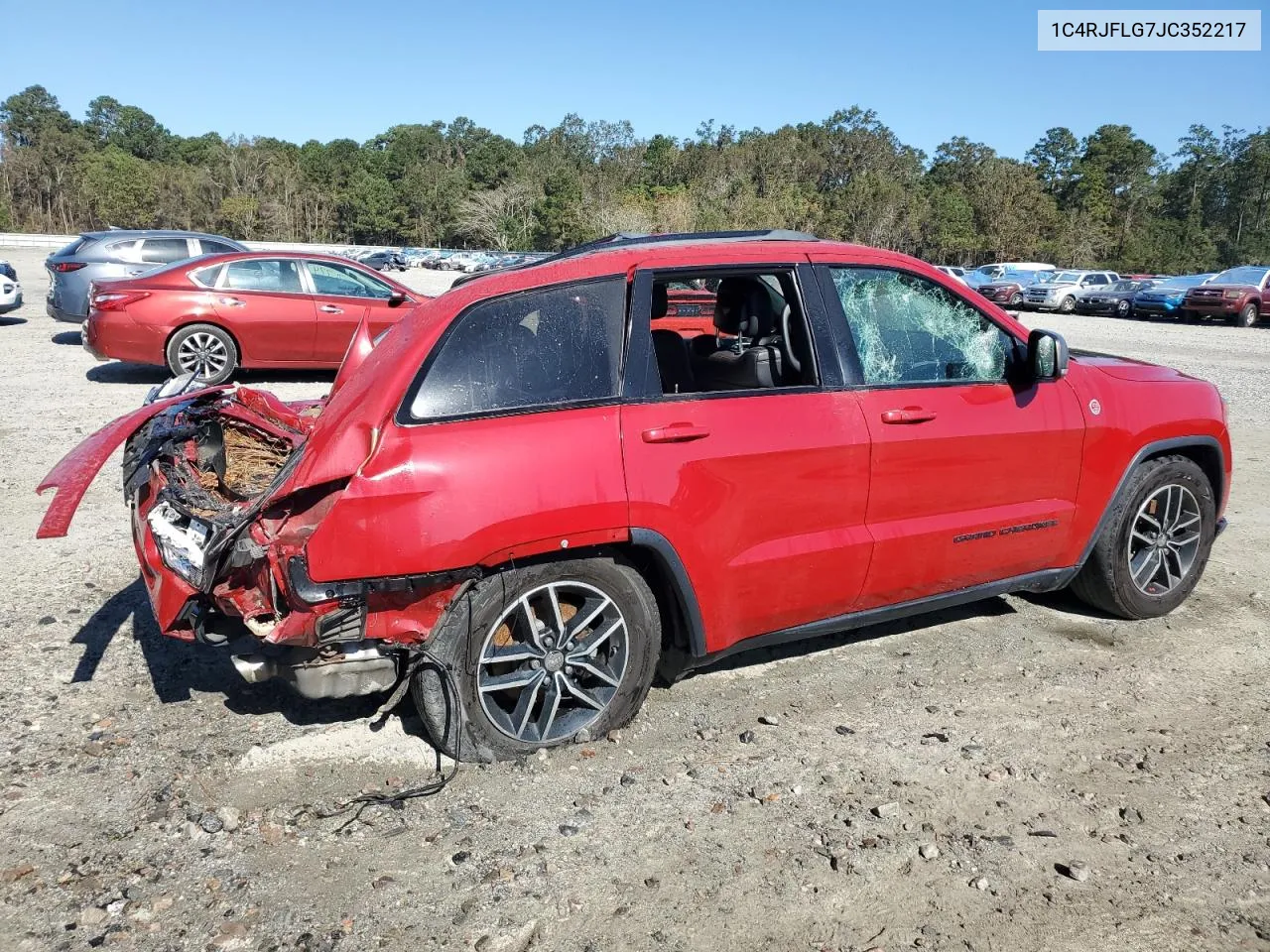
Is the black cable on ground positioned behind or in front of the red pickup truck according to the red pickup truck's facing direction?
in front

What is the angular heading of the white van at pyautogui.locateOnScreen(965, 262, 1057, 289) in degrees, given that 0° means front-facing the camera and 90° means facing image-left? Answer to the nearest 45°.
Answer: approximately 45°

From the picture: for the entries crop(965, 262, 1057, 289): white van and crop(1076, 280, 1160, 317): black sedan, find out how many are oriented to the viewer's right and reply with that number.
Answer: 0

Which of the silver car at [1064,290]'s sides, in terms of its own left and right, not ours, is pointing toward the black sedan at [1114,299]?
left

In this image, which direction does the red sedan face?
to the viewer's right

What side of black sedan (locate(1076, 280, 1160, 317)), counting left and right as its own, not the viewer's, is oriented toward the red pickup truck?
left

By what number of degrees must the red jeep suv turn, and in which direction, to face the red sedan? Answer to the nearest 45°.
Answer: approximately 90° to its left

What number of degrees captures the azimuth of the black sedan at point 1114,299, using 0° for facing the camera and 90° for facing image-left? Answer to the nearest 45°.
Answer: approximately 45°

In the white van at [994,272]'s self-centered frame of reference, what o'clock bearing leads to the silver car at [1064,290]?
the silver car at [1064,290] is roughly at 10 o'clock from the white van at [994,272].

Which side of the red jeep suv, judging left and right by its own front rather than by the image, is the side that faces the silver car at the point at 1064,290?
front

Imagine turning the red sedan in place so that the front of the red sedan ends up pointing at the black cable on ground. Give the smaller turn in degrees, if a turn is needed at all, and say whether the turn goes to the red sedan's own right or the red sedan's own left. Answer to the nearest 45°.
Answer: approximately 90° to the red sedan's own right

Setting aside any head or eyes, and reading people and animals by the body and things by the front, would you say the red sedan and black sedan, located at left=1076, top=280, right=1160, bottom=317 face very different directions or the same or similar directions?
very different directions
